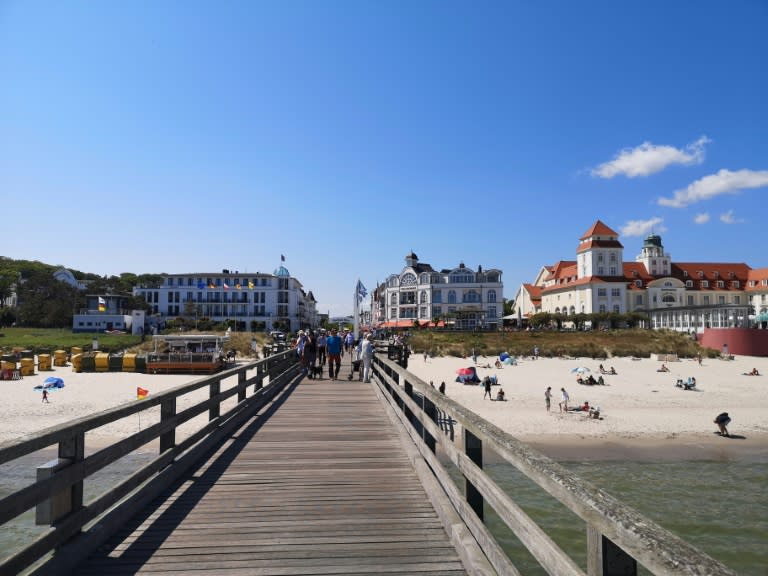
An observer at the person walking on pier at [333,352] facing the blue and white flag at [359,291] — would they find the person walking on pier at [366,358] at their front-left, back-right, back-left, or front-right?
back-right

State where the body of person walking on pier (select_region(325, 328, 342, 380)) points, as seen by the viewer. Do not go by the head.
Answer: toward the camera

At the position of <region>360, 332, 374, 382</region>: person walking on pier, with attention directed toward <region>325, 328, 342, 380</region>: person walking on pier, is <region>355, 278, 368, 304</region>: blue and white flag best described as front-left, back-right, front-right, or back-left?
front-right
